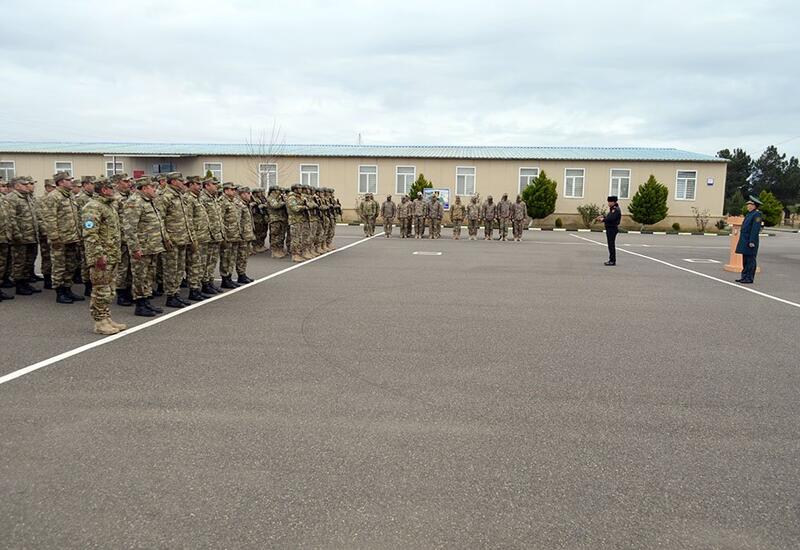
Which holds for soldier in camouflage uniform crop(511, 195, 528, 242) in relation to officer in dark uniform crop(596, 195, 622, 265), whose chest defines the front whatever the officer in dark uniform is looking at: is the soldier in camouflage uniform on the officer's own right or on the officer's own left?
on the officer's own right

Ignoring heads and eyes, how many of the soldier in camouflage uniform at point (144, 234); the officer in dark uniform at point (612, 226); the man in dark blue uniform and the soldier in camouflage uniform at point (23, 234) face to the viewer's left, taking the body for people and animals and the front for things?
2

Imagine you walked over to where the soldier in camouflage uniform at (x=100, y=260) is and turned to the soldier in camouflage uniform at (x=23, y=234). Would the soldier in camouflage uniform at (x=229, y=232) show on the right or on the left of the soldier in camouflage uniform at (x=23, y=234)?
right

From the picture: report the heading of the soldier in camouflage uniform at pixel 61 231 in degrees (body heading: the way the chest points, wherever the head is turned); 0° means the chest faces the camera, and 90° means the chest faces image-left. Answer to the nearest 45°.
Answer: approximately 270°

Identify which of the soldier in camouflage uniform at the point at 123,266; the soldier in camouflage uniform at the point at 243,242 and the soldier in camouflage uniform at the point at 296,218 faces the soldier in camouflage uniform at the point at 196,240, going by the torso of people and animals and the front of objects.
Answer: the soldier in camouflage uniform at the point at 123,266

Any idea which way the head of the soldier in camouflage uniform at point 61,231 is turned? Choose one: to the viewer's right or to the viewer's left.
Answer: to the viewer's right

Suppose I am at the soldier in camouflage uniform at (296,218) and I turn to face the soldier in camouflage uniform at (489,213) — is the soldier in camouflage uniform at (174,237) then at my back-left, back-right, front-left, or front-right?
back-right

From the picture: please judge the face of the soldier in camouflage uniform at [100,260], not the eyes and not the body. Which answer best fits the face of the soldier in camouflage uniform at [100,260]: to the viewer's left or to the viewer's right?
to the viewer's right

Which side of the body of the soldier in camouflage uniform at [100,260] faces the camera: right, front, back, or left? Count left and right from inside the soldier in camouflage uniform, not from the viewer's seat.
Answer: right

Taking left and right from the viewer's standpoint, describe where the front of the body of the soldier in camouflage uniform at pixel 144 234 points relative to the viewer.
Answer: facing to the right of the viewer

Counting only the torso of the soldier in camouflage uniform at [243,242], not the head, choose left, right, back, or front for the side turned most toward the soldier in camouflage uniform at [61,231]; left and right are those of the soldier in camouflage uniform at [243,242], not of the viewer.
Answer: back

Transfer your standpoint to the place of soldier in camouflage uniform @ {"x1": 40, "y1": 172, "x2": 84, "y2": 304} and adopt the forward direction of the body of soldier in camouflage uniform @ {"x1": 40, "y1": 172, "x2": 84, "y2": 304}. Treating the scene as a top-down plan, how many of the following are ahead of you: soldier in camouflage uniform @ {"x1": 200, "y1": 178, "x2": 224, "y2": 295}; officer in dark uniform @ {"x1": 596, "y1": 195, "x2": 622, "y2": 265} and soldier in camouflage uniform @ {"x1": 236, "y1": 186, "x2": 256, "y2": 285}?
3

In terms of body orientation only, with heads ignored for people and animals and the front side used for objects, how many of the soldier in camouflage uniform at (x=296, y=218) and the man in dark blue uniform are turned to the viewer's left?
1

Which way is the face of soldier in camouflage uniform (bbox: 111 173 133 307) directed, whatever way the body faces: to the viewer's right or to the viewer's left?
to the viewer's right

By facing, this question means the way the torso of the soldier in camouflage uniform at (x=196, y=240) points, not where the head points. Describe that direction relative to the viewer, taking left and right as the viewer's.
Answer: facing to the right of the viewer

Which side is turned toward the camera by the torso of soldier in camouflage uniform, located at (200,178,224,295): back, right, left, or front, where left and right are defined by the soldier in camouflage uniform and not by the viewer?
right

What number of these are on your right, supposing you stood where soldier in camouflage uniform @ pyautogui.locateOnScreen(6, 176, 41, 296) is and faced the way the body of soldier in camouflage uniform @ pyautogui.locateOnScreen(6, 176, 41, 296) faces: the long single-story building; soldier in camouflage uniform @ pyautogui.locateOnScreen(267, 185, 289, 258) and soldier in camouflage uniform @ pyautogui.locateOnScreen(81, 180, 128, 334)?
1
